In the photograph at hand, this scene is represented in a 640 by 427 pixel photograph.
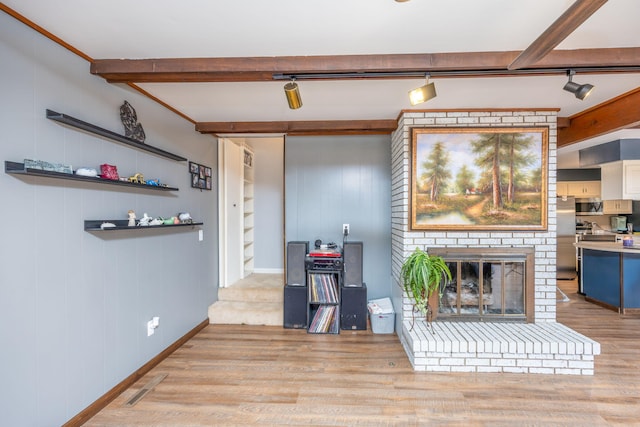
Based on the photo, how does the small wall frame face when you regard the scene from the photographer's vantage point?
facing the viewer and to the right of the viewer

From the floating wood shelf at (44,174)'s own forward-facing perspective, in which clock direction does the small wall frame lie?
The small wall frame is roughly at 9 o'clock from the floating wood shelf.

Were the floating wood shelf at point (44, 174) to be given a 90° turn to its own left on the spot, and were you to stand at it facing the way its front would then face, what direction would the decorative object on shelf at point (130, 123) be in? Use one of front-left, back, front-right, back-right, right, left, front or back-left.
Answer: front

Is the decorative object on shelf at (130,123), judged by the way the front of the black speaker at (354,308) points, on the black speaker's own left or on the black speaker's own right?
on the black speaker's own right

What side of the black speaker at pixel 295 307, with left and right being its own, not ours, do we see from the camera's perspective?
front

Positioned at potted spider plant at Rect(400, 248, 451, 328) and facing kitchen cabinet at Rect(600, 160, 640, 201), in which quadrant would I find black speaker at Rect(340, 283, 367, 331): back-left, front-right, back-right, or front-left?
back-left

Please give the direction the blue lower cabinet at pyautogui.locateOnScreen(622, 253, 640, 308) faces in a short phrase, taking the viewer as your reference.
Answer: facing the viewer

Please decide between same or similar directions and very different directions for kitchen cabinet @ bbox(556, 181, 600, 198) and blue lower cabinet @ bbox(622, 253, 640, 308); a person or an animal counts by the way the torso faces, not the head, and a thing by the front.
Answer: same or similar directions

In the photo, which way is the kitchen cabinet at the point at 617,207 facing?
toward the camera

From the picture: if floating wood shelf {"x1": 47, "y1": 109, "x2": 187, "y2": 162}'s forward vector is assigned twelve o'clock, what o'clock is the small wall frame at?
The small wall frame is roughly at 9 o'clock from the floating wood shelf.

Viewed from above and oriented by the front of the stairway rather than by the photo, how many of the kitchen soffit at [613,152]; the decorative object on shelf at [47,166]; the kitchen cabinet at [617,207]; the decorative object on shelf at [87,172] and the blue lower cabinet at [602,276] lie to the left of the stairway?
3

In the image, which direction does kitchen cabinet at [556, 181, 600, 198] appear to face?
toward the camera

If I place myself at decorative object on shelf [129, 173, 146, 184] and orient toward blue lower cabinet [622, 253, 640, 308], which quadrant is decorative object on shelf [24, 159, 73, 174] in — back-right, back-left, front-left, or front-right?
back-right

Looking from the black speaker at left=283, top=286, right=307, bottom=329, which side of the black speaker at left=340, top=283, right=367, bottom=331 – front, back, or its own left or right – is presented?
right
